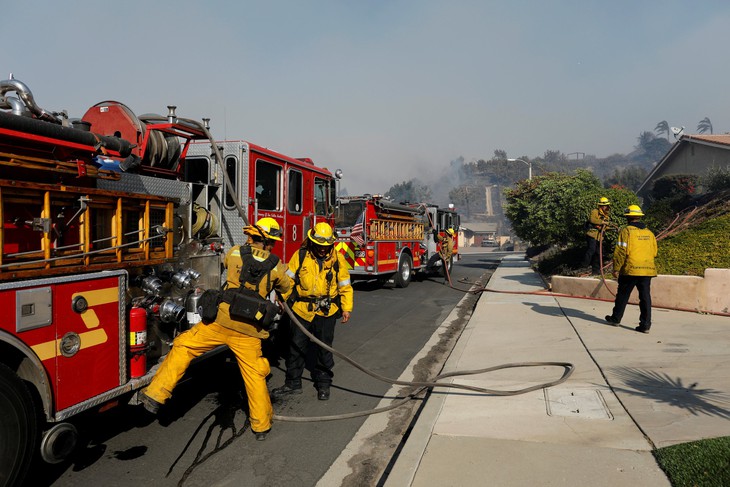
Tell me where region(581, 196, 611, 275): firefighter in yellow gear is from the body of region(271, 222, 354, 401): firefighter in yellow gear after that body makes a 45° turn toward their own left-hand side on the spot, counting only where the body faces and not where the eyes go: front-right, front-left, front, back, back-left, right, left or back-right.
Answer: left

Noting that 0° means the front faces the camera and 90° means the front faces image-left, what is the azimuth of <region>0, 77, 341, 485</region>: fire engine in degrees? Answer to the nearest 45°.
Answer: approximately 225°

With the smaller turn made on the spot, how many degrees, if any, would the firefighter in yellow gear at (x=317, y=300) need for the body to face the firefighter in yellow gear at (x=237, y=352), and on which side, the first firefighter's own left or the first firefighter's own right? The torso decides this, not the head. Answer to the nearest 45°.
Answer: approximately 45° to the first firefighter's own right

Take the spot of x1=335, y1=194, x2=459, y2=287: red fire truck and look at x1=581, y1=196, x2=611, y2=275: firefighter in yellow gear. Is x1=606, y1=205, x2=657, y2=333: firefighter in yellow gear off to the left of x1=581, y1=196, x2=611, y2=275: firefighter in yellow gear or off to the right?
right
